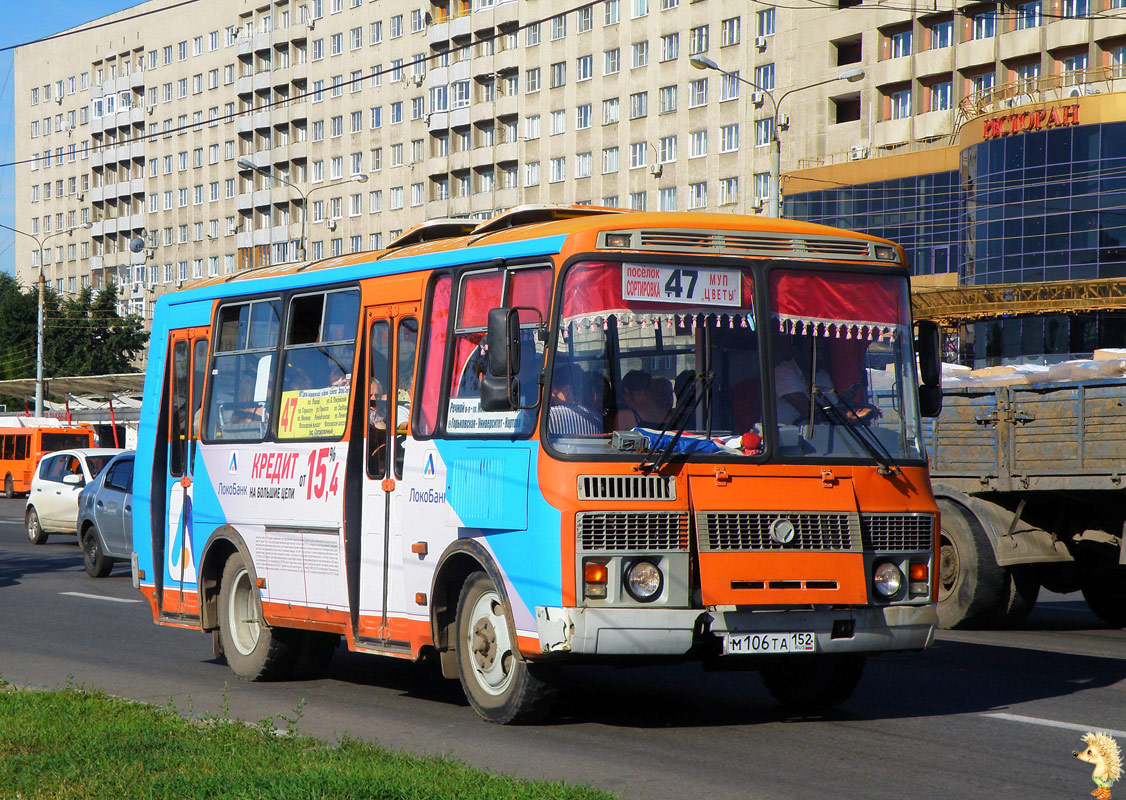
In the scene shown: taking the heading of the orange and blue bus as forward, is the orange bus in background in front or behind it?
behind

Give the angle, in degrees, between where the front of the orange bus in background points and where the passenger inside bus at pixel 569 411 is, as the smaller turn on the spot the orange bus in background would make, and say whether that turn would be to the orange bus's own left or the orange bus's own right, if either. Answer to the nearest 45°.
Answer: approximately 135° to the orange bus's own left

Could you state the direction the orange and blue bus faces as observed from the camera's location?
facing the viewer and to the right of the viewer

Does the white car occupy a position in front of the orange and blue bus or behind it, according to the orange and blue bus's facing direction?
behind

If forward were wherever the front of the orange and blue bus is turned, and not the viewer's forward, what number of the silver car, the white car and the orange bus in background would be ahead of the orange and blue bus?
0

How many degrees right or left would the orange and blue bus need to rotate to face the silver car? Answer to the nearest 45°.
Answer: approximately 180°

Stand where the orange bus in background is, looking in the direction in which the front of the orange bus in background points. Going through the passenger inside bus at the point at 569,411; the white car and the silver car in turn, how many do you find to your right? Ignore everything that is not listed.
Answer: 0
